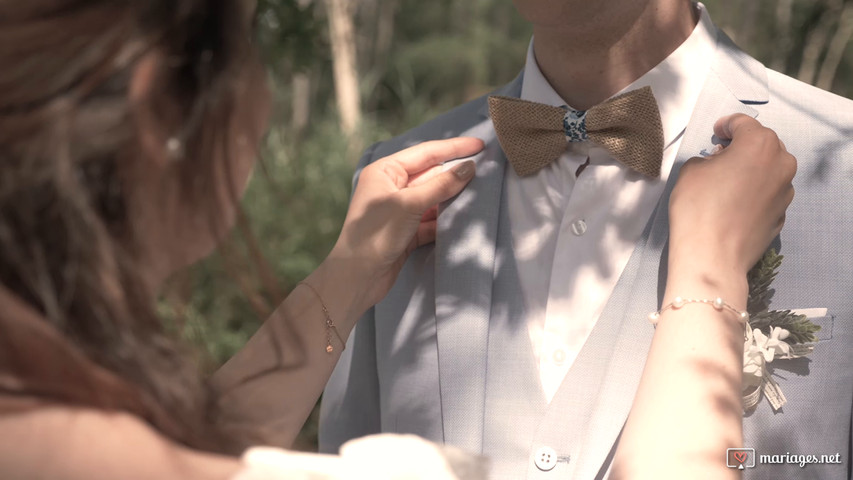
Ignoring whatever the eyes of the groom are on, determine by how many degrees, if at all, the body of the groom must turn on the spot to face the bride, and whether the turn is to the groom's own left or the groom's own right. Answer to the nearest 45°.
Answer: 0° — they already face them

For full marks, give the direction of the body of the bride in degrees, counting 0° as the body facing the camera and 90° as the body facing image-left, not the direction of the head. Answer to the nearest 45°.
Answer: approximately 225°

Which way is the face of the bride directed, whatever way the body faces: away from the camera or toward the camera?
away from the camera

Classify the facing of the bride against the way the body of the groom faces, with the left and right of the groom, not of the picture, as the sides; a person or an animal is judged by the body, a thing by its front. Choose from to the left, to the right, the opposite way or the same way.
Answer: the opposite way

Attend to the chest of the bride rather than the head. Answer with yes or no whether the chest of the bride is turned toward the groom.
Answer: yes
